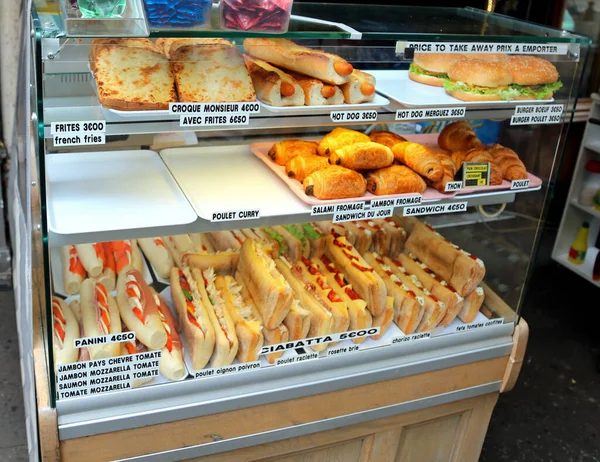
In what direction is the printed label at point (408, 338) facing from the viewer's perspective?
toward the camera

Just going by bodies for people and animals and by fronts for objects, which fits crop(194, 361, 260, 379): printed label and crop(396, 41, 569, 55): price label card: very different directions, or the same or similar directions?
same or similar directions

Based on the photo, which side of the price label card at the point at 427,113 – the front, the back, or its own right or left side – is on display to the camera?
front

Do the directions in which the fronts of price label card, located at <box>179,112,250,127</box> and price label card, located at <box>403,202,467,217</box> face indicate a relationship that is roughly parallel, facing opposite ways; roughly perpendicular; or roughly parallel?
roughly parallel

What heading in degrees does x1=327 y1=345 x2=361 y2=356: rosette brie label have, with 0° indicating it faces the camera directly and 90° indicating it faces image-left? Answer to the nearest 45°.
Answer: approximately 0°

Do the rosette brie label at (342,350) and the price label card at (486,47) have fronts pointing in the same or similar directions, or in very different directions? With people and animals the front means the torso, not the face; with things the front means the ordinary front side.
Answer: same or similar directions

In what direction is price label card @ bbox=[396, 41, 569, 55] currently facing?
toward the camera

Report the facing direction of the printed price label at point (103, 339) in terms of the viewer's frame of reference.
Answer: facing the viewer
